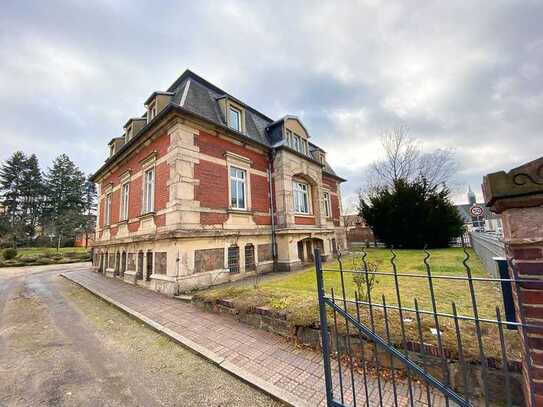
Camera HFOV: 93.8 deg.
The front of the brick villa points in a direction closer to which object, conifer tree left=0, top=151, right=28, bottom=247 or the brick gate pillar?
the brick gate pillar

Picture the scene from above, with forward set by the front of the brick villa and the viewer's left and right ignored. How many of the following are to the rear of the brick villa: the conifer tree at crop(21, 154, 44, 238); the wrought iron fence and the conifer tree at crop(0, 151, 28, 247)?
2

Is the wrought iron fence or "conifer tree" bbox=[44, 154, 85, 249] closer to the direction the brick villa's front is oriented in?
the wrought iron fence

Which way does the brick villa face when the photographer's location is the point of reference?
facing the viewer and to the right of the viewer

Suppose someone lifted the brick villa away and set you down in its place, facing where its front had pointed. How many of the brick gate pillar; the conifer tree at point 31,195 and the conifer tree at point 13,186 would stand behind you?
2

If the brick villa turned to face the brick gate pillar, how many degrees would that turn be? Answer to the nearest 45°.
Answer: approximately 45° to its right

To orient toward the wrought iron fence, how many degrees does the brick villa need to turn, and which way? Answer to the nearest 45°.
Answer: approximately 45° to its right

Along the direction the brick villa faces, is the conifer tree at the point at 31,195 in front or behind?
behind

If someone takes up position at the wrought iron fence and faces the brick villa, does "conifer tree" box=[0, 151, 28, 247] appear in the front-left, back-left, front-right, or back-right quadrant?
front-left

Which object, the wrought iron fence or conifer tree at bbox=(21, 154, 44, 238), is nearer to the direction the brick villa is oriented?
the wrought iron fence

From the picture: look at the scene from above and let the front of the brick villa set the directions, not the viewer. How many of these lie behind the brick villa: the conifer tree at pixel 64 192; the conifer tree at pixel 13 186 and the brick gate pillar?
2

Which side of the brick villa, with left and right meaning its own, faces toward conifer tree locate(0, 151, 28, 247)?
back

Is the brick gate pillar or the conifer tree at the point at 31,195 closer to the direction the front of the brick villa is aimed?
the brick gate pillar

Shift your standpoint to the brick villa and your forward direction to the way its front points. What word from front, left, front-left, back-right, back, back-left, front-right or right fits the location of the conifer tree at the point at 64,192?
back

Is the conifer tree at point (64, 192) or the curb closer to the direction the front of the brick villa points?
the curb

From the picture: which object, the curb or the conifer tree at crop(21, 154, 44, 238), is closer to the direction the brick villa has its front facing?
the curb
